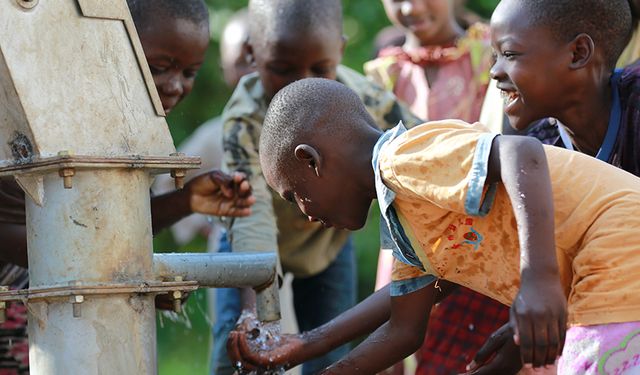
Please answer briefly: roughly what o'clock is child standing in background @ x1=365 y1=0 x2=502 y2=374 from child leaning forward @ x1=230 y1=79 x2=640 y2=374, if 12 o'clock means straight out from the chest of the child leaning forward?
The child standing in background is roughly at 3 o'clock from the child leaning forward.

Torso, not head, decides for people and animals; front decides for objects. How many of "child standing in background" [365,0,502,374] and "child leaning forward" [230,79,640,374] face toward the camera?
1

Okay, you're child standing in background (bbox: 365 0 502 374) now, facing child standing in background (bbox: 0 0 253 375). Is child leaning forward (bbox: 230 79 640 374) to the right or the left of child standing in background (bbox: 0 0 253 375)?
left

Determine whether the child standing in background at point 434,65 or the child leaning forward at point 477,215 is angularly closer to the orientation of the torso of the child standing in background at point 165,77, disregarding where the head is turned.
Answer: the child leaning forward

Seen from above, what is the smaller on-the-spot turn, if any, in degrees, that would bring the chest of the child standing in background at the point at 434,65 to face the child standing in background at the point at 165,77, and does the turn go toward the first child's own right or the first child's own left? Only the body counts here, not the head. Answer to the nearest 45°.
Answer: approximately 45° to the first child's own right

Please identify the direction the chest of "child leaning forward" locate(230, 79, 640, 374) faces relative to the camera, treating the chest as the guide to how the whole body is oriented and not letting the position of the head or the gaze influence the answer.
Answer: to the viewer's left

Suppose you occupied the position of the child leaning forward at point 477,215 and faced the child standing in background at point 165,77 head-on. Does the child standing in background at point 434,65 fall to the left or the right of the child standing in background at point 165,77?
right

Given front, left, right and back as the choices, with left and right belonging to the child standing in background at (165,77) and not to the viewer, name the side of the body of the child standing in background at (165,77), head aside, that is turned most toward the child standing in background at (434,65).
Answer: left

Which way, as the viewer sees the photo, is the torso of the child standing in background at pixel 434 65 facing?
toward the camera

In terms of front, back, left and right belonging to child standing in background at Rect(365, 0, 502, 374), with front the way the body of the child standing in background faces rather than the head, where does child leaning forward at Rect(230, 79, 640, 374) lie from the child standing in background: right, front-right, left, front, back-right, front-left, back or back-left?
front

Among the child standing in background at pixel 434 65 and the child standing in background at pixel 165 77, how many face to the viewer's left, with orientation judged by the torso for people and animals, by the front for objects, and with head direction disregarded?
0
